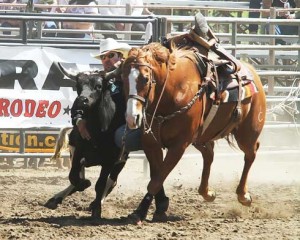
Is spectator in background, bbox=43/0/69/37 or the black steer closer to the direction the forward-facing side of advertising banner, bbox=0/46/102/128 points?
the black steer

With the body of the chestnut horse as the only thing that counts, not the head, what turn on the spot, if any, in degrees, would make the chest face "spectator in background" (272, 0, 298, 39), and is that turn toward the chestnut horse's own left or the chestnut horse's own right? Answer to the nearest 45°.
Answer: approximately 135° to the chestnut horse's own right

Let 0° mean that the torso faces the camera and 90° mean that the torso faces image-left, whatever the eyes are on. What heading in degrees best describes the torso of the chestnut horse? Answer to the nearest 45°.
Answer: approximately 45°

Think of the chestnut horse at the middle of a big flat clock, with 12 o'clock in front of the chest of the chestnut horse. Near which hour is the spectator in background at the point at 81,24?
The spectator in background is roughly at 4 o'clock from the chestnut horse.

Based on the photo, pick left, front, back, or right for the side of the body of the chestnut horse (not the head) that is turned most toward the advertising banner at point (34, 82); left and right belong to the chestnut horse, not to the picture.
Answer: right

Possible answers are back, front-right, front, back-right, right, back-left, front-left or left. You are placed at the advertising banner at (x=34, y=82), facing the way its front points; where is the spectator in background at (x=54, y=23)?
back

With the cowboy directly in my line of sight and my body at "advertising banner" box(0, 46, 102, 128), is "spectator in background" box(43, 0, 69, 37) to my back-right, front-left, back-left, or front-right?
back-left

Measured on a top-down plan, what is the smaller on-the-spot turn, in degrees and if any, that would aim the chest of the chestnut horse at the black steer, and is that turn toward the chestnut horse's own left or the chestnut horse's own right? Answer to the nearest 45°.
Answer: approximately 45° to the chestnut horse's own right

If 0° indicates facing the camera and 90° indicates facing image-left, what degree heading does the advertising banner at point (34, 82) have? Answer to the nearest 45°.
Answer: approximately 0°

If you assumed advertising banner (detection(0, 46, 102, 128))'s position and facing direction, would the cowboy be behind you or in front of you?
in front
